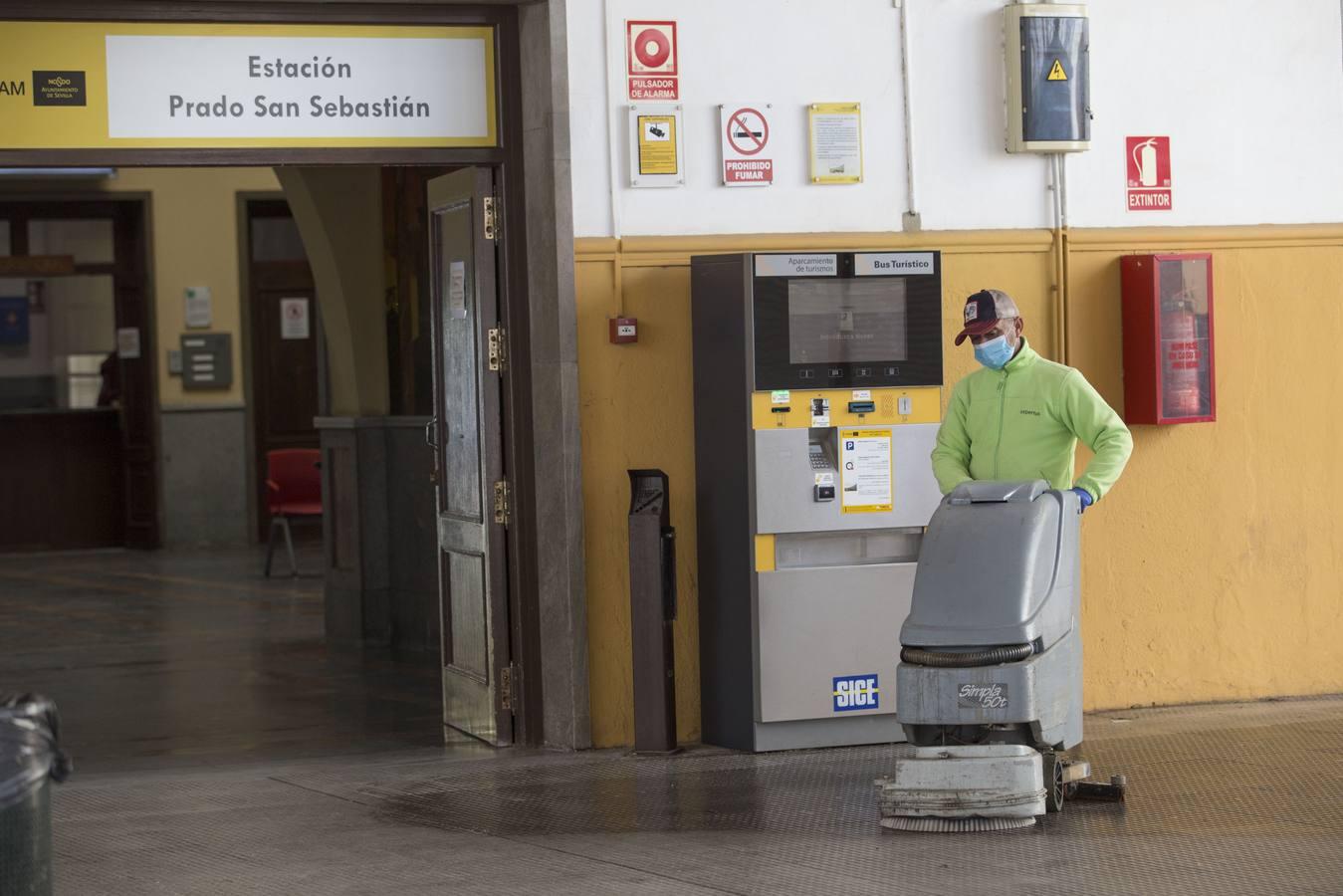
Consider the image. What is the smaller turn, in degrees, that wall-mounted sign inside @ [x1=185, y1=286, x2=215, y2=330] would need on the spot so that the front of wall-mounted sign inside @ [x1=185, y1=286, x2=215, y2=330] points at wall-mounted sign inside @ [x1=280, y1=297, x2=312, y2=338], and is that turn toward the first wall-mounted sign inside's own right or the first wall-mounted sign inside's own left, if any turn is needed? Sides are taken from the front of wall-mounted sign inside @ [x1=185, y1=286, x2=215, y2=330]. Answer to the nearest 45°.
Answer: approximately 135° to the first wall-mounted sign inside's own left

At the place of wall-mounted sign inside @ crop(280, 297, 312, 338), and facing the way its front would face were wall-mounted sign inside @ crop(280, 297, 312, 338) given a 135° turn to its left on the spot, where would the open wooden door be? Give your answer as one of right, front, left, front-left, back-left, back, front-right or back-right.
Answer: back-right

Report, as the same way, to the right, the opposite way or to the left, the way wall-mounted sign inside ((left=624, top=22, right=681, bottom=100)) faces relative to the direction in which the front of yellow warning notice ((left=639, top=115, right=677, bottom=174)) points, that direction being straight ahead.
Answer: the same way

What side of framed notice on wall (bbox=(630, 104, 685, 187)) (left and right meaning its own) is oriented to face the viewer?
front

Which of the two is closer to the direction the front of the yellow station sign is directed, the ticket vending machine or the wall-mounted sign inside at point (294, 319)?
the ticket vending machine

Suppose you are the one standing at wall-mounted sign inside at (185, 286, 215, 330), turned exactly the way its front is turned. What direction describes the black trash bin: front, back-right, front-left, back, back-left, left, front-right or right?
front

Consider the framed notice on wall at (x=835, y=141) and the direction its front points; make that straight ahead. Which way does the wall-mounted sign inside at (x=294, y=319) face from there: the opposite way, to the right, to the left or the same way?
the same way

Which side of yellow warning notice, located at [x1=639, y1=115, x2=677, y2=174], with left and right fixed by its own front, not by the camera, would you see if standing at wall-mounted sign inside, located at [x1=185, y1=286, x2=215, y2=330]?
back

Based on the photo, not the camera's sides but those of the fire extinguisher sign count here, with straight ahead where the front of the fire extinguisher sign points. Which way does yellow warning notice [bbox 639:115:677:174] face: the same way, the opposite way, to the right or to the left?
the same way

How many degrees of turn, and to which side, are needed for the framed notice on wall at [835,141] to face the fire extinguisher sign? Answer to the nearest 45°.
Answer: approximately 90° to its left

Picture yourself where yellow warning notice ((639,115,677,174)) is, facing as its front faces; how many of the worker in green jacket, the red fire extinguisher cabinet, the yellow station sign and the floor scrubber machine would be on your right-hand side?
1

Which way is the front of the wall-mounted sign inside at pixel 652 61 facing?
toward the camera

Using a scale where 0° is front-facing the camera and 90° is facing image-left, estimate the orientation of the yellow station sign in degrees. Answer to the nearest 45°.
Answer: approximately 0°

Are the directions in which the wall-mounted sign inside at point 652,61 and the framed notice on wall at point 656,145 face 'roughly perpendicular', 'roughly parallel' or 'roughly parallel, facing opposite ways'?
roughly parallel

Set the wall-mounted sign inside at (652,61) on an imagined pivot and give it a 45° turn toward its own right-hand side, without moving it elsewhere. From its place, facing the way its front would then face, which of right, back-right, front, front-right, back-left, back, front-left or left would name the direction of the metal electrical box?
back-left

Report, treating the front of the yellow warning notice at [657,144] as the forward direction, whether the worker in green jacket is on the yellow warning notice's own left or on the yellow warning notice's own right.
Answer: on the yellow warning notice's own left

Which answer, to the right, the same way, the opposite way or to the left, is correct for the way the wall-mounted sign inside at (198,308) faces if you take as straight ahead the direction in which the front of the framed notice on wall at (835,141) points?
the same way

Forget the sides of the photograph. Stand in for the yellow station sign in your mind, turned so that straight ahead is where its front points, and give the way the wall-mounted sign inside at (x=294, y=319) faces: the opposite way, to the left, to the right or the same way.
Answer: the same way
